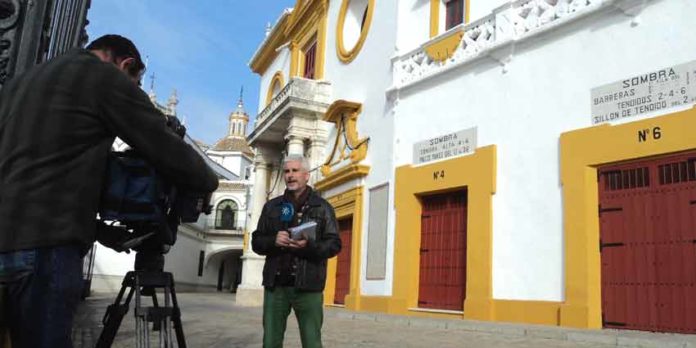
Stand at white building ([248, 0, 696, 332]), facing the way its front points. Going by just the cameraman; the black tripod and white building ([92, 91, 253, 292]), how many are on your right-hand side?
1

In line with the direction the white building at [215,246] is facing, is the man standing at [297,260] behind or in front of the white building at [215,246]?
in front

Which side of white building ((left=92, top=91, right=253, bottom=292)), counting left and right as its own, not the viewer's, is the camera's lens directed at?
front

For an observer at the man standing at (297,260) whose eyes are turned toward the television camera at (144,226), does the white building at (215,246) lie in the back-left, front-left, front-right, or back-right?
back-right

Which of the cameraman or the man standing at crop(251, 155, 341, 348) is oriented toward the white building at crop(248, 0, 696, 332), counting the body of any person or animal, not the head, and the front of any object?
the cameraman

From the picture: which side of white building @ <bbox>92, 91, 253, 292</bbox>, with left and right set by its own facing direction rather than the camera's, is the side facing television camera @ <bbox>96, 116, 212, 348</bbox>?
front

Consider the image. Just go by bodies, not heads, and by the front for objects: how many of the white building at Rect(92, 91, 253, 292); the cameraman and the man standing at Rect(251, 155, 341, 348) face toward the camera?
2

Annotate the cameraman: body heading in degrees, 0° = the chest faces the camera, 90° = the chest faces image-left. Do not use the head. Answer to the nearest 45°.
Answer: approximately 225°

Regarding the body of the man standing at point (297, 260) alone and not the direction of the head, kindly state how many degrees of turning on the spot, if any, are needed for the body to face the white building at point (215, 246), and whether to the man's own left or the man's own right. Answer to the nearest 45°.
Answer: approximately 180°

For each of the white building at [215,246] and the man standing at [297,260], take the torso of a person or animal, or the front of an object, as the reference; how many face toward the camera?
2

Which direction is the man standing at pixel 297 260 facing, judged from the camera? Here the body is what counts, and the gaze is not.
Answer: toward the camera

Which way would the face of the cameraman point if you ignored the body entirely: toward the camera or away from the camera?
away from the camera

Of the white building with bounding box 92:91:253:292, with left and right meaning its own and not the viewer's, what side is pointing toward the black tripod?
front

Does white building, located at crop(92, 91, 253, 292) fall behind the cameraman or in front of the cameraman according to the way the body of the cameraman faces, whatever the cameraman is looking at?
in front
